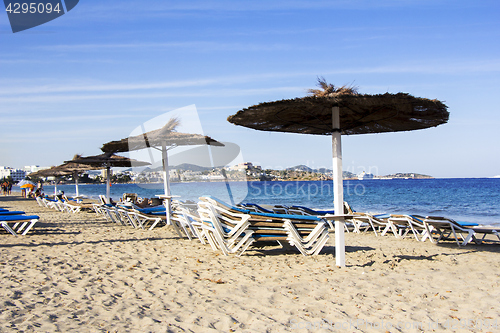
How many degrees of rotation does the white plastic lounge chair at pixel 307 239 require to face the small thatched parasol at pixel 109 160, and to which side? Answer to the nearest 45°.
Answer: approximately 135° to its left

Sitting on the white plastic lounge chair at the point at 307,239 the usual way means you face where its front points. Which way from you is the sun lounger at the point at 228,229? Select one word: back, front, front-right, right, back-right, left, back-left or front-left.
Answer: back

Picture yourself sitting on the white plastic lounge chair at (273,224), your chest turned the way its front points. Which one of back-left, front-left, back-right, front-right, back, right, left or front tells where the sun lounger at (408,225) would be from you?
front-left

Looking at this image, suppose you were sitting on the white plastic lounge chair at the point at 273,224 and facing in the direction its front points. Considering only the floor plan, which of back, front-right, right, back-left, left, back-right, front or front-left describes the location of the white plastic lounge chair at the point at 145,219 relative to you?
back-left

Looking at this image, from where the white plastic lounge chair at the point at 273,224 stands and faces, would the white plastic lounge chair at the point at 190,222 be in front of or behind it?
behind

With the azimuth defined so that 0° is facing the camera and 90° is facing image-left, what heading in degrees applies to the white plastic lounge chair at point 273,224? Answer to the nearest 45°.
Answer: approximately 270°

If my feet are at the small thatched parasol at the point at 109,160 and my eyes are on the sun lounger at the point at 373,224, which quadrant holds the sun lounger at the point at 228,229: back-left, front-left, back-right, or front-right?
front-right

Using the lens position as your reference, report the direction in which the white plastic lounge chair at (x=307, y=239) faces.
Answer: facing to the right of the viewer

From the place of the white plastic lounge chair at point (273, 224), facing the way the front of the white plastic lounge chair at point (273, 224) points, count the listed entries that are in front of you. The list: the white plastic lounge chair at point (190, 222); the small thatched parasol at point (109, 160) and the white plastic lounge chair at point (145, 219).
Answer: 0
